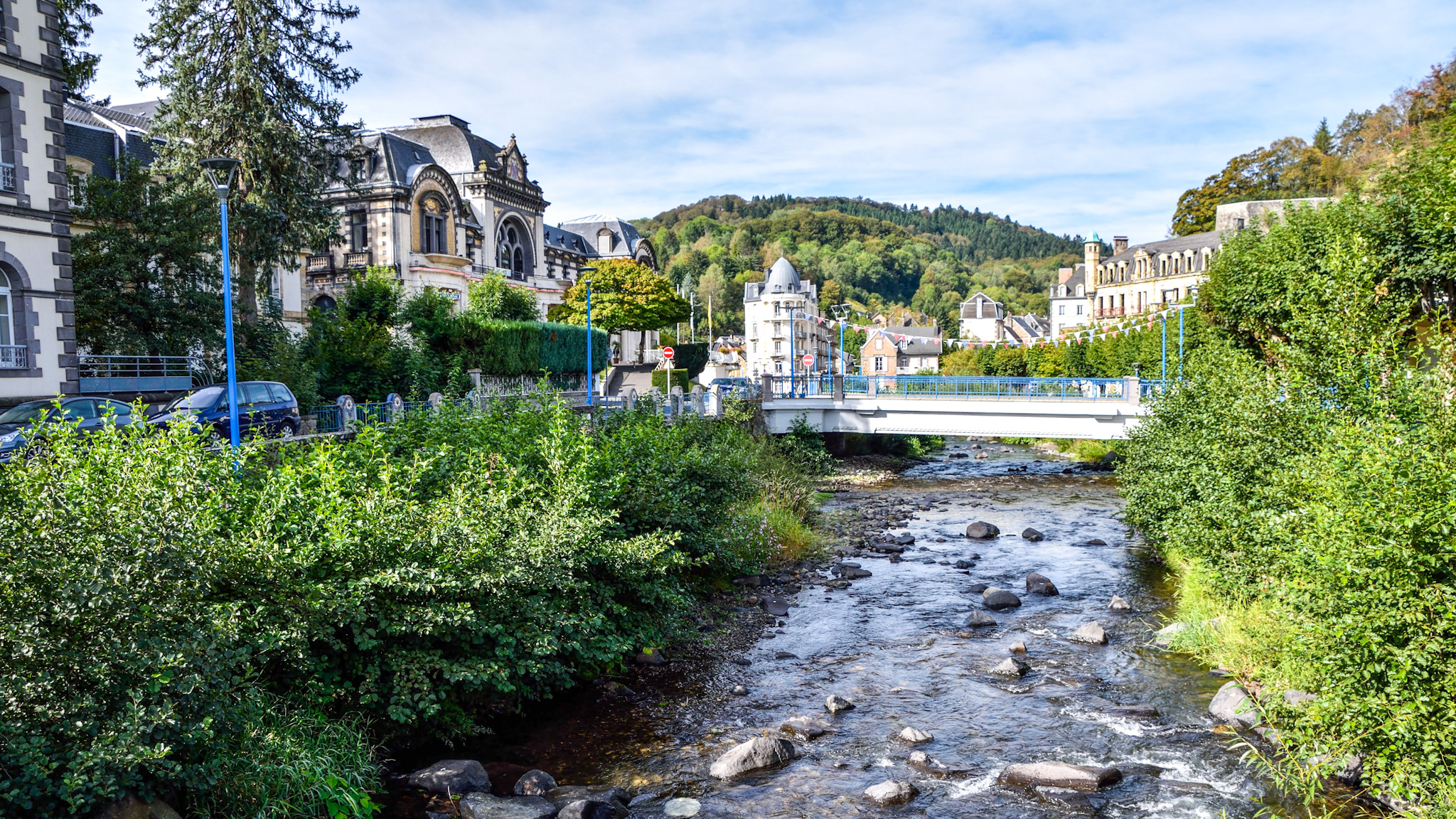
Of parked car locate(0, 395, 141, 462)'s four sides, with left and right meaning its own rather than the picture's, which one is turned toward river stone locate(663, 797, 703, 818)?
left

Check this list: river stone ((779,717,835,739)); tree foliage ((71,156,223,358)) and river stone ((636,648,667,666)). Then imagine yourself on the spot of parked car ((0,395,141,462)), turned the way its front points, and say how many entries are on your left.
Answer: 2

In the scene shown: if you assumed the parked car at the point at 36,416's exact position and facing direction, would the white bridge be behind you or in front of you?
behind

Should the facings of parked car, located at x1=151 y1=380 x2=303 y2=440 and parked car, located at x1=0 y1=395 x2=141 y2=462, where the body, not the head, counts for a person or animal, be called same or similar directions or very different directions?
same or similar directions

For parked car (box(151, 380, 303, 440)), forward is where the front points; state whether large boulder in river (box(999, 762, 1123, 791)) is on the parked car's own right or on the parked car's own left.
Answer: on the parked car's own left

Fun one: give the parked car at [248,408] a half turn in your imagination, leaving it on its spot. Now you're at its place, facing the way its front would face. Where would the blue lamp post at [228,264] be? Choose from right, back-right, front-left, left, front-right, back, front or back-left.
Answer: back-right

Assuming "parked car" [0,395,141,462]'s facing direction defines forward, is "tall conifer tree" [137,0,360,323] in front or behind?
behind

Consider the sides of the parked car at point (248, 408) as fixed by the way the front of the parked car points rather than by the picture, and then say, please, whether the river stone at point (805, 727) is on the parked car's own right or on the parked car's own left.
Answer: on the parked car's own left

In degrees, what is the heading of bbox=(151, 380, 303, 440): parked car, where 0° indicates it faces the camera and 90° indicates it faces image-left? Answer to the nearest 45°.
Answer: approximately 45°

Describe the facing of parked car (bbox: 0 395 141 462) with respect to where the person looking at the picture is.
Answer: facing the viewer and to the left of the viewer

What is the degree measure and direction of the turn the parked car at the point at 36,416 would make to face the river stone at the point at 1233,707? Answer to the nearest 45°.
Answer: approximately 90° to its left

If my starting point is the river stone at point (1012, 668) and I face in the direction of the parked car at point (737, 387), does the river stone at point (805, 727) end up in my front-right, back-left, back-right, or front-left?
back-left

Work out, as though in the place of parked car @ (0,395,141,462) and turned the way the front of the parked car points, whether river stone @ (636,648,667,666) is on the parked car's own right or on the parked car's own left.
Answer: on the parked car's own left

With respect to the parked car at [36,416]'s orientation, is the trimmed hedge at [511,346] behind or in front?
behind

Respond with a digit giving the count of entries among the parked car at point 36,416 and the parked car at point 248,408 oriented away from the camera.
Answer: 0
